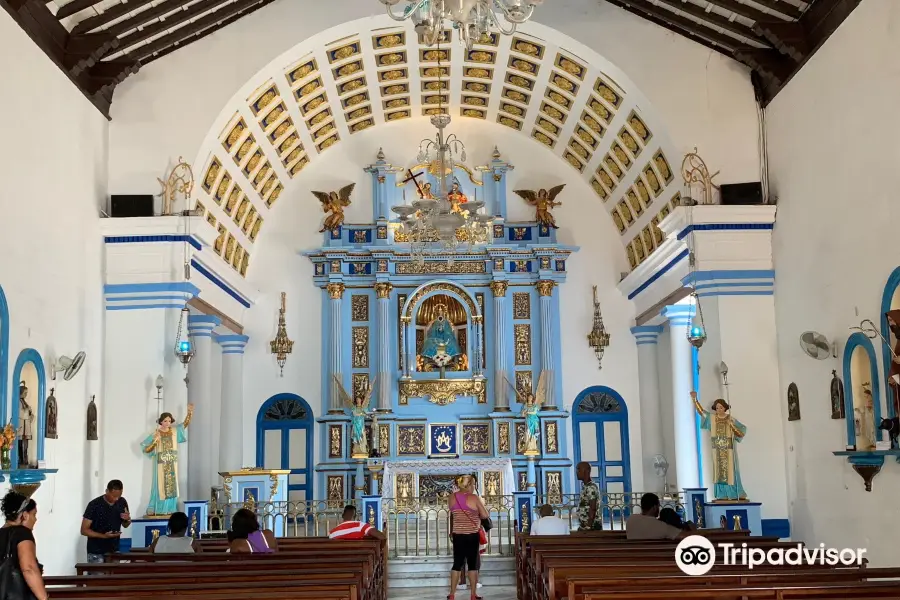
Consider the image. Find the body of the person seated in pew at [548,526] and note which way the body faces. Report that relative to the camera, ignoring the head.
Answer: away from the camera

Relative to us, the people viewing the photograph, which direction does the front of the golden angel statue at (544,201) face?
facing the viewer

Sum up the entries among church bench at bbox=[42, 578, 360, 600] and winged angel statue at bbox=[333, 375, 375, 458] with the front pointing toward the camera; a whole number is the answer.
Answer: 1

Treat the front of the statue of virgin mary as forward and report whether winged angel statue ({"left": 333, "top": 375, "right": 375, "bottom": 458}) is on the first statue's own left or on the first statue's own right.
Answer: on the first statue's own right

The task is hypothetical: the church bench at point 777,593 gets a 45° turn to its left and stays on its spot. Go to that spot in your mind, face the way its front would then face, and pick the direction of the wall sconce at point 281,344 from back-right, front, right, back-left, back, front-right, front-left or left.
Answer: front

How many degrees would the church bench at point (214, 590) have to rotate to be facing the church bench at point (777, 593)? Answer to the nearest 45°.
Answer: approximately 90° to its right

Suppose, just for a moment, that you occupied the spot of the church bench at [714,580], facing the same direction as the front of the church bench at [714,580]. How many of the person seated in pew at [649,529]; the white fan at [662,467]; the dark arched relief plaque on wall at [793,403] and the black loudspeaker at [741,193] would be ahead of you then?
4

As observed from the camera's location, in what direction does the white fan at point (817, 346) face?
facing the viewer and to the left of the viewer

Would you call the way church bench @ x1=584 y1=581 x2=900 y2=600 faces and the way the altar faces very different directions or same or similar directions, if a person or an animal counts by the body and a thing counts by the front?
very different directions

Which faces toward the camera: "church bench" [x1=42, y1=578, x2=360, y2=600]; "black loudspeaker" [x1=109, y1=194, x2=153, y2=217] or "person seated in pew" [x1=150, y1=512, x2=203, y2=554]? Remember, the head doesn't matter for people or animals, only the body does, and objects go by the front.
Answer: the black loudspeaker

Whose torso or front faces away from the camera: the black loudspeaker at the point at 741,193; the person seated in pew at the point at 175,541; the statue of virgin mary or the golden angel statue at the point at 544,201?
the person seated in pew

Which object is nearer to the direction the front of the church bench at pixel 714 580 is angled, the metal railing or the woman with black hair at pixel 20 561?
the metal railing

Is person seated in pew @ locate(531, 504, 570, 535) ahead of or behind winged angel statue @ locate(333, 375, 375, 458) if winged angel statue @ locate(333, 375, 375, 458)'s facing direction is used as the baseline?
ahead

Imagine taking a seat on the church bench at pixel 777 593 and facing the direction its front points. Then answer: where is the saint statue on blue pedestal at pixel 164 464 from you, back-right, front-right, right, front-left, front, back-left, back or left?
front-left

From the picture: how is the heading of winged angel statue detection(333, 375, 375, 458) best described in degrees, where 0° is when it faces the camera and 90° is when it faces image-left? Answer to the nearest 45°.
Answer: approximately 0°

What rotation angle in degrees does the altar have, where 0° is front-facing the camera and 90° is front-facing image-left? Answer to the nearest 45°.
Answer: approximately 0°
